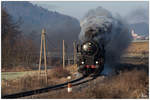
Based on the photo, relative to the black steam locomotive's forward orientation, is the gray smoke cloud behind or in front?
behind

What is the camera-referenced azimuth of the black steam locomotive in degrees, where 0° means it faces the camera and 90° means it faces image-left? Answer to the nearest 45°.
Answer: approximately 0°
